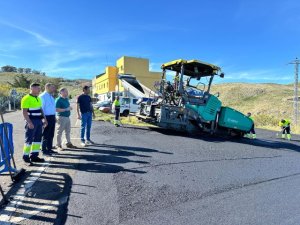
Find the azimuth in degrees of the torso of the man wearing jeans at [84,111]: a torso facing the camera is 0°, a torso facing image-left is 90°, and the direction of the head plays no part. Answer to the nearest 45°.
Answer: approximately 315°

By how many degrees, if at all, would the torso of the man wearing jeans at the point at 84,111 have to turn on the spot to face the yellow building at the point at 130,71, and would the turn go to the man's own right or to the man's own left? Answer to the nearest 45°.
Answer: approximately 135° to the man's own left

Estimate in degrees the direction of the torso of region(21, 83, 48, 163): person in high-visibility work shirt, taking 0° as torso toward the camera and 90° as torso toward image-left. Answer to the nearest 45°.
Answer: approximately 315°

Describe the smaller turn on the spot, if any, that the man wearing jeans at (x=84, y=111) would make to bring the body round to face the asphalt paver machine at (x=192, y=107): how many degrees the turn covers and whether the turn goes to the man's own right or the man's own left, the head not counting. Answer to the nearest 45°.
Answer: approximately 90° to the man's own left
